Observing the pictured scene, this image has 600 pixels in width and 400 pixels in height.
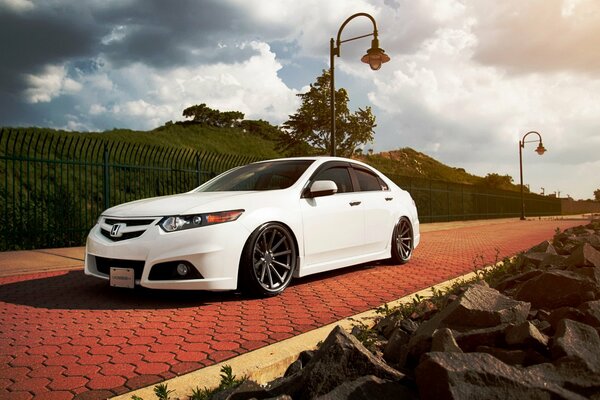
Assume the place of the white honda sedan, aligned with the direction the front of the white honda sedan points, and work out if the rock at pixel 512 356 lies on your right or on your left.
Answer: on your left

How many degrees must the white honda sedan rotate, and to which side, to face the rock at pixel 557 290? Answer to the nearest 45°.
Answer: approximately 90° to its left

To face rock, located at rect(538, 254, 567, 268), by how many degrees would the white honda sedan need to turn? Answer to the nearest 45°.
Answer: approximately 135° to its left

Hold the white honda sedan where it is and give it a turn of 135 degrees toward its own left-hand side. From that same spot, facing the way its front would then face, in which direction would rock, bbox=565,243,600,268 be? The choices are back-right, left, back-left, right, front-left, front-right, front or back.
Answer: front

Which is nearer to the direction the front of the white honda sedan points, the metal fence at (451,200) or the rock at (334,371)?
the rock

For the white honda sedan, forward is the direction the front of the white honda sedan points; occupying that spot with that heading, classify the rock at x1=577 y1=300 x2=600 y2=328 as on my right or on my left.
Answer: on my left

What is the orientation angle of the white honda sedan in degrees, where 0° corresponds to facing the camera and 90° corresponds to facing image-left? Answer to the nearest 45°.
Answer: approximately 45°

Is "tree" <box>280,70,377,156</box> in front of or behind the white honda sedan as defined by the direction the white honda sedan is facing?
behind

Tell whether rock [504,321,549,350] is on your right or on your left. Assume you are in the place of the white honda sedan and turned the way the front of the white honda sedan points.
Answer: on your left

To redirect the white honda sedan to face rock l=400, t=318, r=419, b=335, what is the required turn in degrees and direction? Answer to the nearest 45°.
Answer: approximately 90° to its left

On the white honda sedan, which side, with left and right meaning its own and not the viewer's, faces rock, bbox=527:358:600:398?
left

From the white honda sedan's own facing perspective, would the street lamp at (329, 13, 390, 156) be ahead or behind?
behind

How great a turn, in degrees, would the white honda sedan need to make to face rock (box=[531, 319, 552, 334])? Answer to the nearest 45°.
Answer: approximately 90° to its left

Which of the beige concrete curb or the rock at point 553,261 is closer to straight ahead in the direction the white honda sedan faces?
the beige concrete curb

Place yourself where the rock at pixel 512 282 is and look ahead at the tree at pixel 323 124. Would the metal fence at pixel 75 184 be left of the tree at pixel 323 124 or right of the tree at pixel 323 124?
left

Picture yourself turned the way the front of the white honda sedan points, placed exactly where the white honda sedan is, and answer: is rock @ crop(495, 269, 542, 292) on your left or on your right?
on your left
